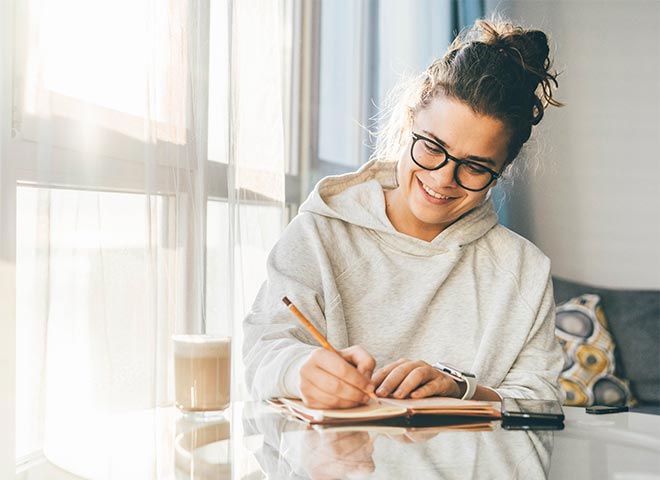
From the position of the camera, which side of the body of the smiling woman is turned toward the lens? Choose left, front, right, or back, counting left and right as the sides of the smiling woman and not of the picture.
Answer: front

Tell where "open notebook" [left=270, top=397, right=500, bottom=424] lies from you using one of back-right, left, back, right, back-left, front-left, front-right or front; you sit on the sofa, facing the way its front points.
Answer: front

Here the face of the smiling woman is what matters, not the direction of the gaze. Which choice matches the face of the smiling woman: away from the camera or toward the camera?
toward the camera

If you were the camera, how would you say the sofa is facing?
facing the viewer

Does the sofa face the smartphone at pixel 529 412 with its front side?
yes
